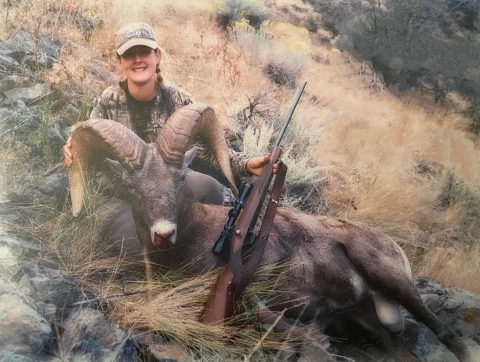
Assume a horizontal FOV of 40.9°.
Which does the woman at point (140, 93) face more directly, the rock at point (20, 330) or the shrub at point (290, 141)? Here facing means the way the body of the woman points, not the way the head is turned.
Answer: the rock

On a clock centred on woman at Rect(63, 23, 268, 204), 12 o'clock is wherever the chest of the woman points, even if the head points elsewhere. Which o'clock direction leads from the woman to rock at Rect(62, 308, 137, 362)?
The rock is roughly at 12 o'clock from the woman.

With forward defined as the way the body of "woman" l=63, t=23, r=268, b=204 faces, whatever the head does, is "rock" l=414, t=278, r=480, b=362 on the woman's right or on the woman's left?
on the woman's left

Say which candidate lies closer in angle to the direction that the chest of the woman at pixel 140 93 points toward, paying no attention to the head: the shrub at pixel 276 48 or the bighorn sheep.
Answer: the bighorn sheep

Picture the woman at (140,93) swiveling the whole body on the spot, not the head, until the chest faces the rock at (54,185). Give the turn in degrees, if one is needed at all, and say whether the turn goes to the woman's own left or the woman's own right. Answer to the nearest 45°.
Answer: approximately 45° to the woman's own right

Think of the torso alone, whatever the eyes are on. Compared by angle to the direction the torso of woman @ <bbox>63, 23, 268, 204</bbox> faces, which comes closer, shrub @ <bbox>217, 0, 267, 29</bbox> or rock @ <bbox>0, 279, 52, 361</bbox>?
the rock

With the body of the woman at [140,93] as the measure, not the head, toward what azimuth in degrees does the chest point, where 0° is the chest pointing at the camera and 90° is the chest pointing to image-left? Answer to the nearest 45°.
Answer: approximately 0°

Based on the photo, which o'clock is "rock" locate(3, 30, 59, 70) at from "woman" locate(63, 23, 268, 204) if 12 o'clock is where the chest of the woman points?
The rock is roughly at 4 o'clock from the woman.
